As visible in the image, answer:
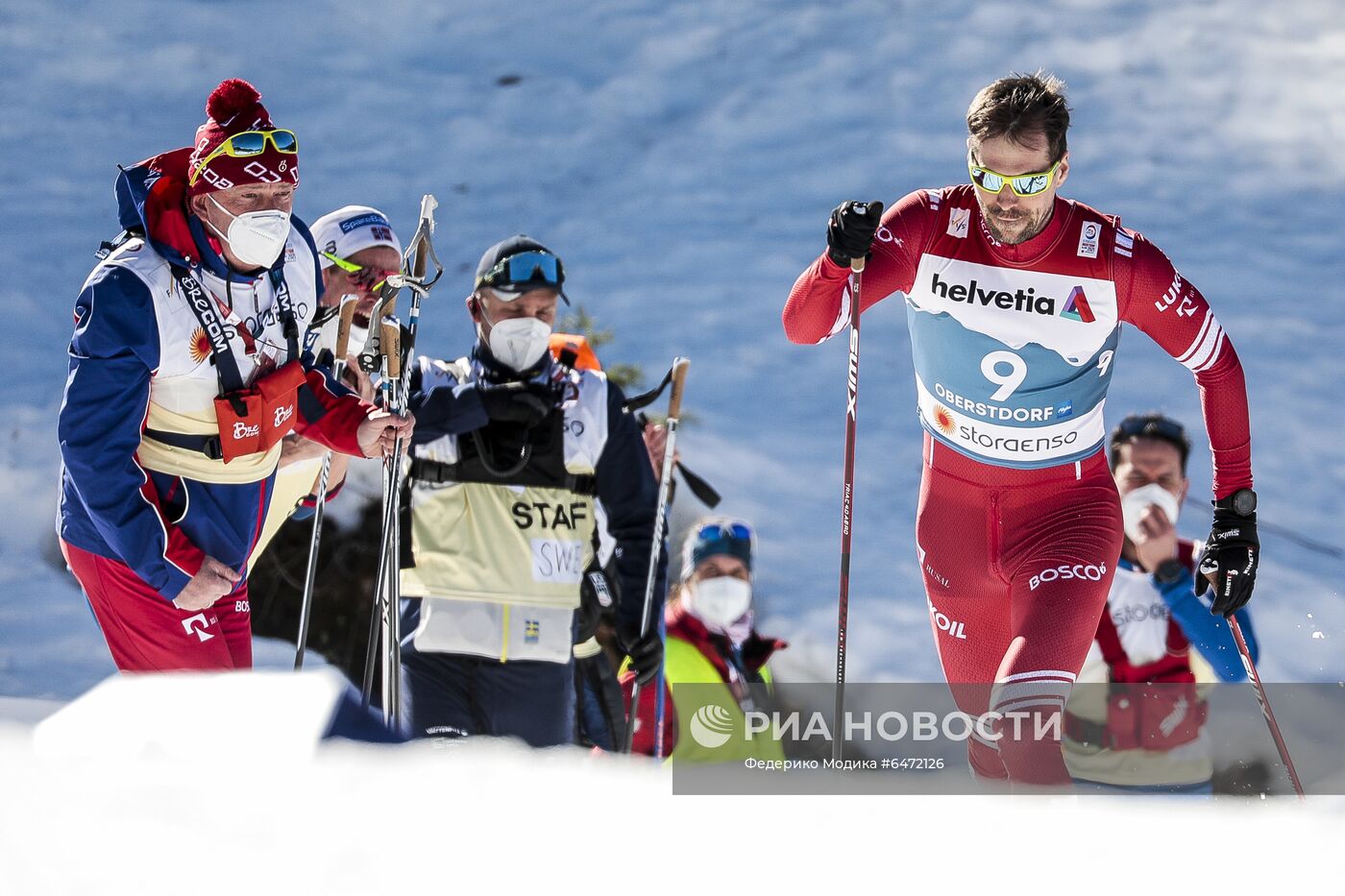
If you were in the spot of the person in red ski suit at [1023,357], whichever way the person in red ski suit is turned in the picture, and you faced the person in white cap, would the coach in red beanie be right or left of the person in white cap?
left

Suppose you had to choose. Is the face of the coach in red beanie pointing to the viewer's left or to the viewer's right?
to the viewer's right

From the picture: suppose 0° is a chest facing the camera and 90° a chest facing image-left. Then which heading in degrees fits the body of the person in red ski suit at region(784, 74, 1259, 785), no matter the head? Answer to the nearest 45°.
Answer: approximately 0°

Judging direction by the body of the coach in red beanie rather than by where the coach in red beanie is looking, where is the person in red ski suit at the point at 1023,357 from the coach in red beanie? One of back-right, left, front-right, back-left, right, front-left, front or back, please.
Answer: front-left

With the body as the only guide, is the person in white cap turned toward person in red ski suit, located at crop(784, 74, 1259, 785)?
yes

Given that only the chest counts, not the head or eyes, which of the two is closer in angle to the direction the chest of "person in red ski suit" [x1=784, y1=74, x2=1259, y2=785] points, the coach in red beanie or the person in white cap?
the coach in red beanie

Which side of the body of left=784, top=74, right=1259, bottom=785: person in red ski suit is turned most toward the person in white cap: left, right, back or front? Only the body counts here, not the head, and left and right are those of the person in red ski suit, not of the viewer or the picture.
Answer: right

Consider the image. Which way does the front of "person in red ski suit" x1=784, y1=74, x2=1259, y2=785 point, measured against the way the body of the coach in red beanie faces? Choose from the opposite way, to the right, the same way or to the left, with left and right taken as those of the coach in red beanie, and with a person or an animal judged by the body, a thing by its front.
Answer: to the right

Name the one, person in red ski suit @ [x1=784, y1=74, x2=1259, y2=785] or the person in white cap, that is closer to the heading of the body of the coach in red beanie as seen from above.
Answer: the person in red ski suit

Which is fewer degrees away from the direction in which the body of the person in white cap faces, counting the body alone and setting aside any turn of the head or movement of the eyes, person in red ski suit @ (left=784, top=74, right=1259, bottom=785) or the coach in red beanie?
the person in red ski suit

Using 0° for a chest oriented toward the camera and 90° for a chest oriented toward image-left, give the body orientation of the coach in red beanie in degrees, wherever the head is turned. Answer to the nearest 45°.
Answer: approximately 315°

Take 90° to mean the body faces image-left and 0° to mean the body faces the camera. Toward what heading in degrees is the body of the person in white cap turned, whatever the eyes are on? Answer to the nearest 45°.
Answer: approximately 315°

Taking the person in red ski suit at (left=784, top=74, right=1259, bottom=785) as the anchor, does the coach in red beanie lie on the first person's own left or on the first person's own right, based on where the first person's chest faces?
on the first person's own right

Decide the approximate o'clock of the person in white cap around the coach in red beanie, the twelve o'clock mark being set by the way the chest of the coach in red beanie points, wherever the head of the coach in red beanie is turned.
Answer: The person in white cap is roughly at 8 o'clock from the coach in red beanie.
